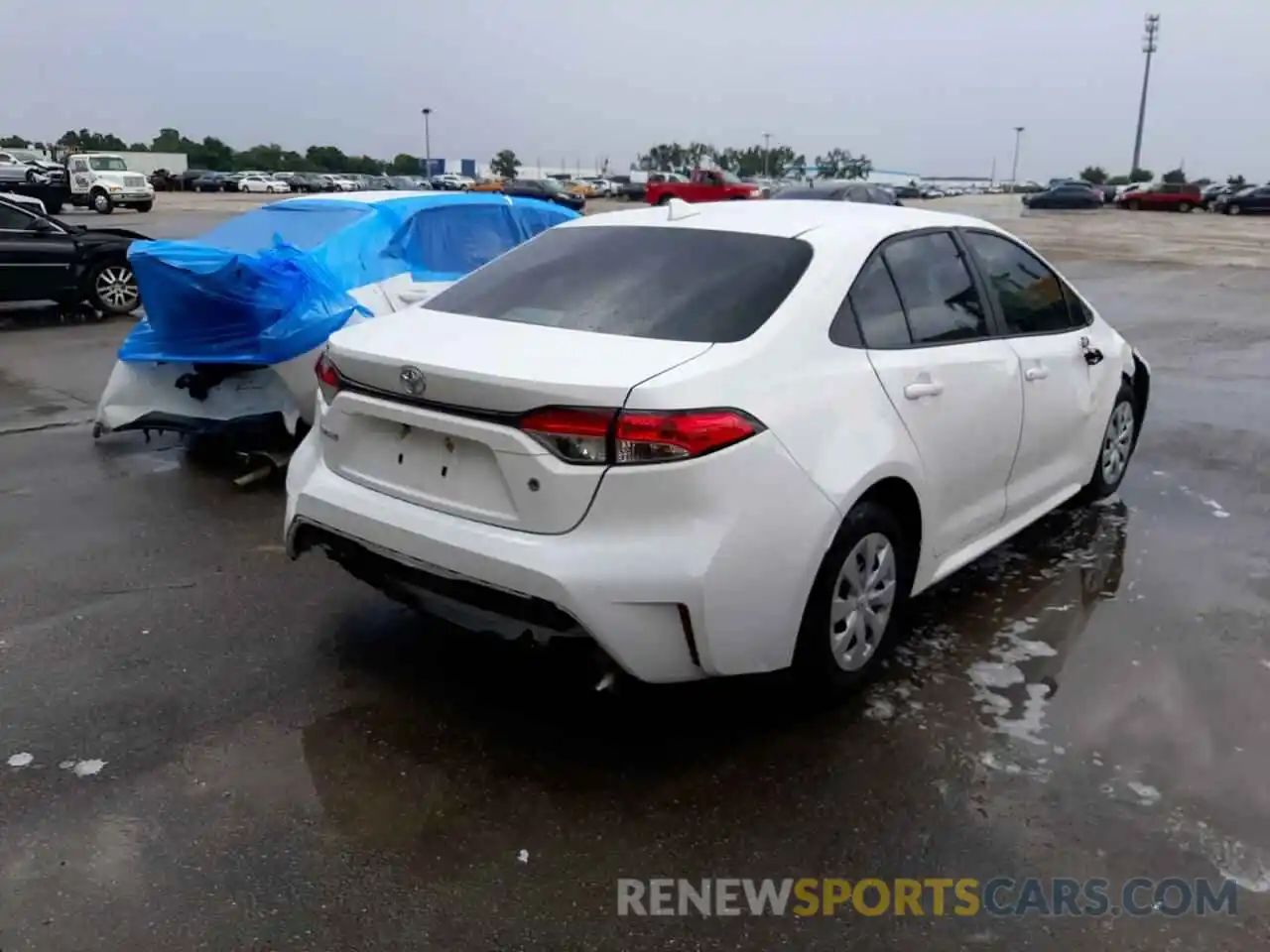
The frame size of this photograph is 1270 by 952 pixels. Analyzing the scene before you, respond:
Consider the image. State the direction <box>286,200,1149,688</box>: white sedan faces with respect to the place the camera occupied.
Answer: facing away from the viewer and to the right of the viewer

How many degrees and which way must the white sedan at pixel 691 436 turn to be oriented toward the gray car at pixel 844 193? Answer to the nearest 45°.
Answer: approximately 45° to its left

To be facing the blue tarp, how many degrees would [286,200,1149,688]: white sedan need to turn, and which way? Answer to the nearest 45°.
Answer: approximately 90° to its left

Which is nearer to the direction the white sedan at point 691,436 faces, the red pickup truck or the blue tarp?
the red pickup truck

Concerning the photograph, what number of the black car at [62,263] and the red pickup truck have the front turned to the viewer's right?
2

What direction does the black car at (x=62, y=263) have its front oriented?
to the viewer's right

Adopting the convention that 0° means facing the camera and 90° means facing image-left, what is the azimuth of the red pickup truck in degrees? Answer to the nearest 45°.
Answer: approximately 270°
